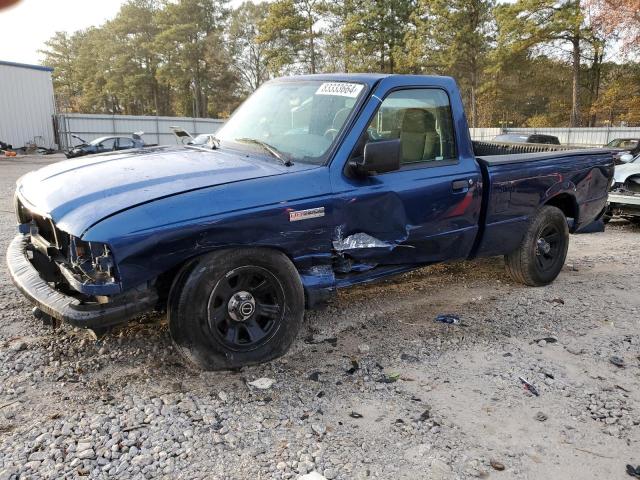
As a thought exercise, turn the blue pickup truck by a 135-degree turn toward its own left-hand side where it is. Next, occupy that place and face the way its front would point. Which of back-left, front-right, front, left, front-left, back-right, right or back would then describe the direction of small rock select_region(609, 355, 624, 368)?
front

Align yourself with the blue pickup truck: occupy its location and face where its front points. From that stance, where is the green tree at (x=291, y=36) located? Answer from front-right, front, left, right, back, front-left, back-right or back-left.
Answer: back-right

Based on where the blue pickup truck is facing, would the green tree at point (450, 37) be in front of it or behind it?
behind

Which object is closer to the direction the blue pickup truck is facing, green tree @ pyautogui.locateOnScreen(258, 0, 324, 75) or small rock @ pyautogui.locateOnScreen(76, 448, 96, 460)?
the small rock

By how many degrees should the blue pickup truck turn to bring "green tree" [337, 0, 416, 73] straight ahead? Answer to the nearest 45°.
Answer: approximately 135° to its right

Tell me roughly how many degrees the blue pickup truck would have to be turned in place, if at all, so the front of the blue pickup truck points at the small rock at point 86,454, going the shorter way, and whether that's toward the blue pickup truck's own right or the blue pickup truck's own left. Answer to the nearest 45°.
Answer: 0° — it already faces it

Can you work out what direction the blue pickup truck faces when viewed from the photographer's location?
facing the viewer and to the left of the viewer

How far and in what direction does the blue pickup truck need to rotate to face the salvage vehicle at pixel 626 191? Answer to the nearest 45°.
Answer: approximately 180°

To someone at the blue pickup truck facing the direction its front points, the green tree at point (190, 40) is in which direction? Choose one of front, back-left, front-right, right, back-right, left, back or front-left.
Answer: back-right

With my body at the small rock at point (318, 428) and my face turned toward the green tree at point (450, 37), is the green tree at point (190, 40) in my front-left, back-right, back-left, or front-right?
front-left

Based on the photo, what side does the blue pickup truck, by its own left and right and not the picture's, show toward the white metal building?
right

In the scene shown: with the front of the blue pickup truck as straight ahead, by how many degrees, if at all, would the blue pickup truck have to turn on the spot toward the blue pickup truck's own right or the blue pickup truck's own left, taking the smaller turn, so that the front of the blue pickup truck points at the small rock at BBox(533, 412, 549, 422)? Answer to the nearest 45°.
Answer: approximately 90° to the blue pickup truck's own left
